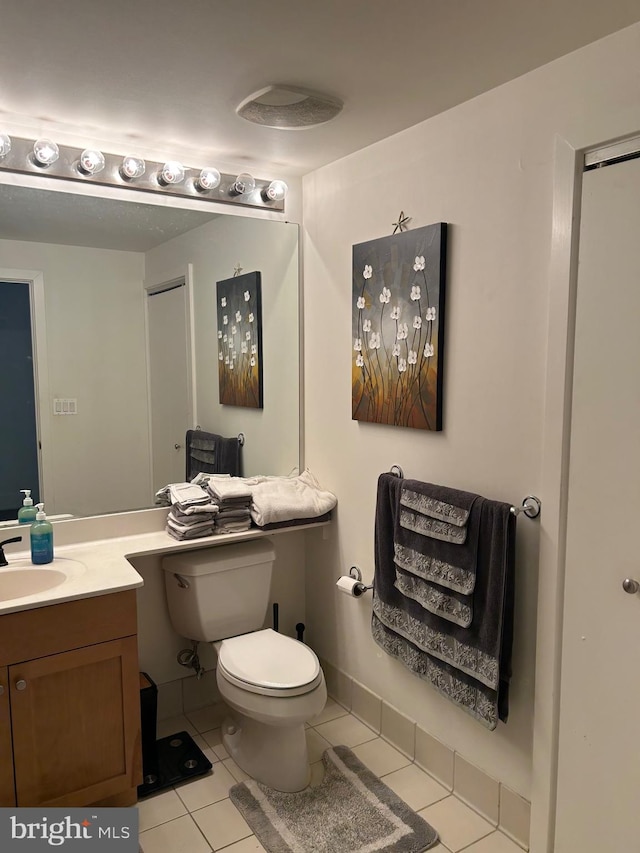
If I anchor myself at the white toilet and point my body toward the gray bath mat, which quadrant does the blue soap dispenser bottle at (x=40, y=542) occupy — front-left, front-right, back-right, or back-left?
back-right

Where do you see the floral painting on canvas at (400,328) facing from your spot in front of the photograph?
facing the viewer and to the left of the viewer

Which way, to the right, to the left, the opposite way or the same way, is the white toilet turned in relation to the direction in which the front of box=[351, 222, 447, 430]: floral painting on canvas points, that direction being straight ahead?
to the left

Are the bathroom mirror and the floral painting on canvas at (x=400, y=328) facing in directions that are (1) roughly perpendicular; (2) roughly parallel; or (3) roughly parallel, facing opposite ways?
roughly perpendicular

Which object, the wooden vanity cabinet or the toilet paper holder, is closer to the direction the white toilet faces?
the toilet paper holder

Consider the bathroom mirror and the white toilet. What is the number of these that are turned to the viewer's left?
0

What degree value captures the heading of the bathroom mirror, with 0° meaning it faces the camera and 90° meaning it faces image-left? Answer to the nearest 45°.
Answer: approximately 315°

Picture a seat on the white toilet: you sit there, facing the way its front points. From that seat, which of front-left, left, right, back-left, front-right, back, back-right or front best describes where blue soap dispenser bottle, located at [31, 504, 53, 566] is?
back-right

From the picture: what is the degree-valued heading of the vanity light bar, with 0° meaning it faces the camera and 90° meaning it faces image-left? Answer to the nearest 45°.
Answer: approximately 315°

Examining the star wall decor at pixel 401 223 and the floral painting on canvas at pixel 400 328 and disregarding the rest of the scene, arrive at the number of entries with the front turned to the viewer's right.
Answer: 0
